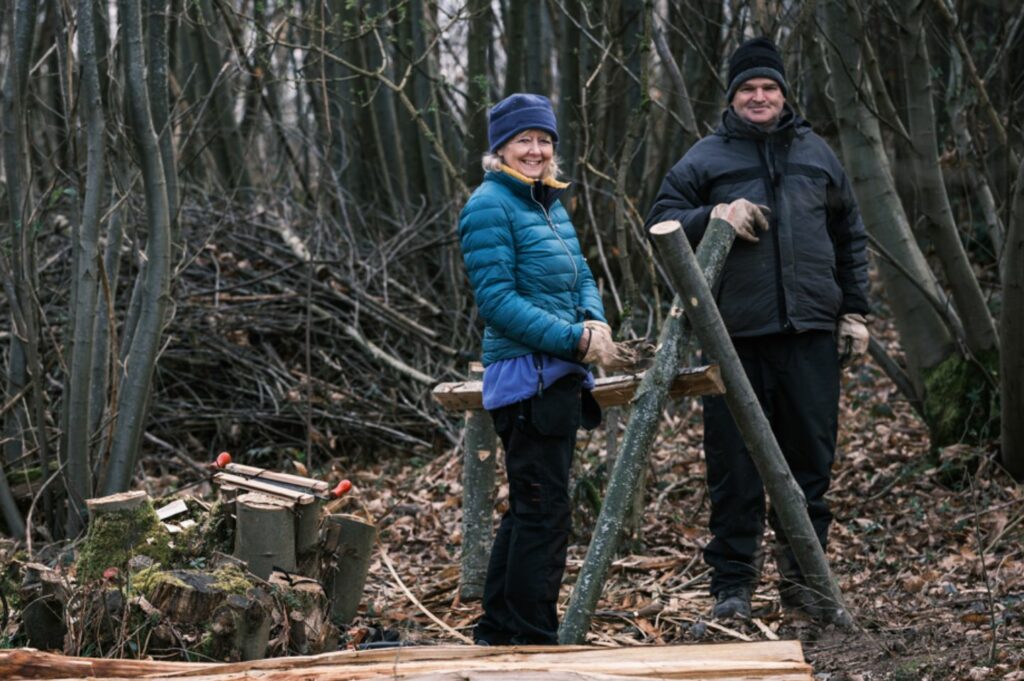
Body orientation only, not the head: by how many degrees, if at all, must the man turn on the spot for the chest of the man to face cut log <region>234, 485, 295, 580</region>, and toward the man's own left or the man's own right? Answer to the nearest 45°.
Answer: approximately 90° to the man's own right

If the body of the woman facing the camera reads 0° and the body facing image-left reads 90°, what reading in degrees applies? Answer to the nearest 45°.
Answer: approximately 315°

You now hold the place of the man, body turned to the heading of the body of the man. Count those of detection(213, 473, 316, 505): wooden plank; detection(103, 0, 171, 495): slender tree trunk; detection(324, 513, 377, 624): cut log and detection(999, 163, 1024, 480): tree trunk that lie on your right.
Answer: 3

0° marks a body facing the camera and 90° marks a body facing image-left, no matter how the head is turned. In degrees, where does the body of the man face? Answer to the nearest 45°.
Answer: approximately 0°

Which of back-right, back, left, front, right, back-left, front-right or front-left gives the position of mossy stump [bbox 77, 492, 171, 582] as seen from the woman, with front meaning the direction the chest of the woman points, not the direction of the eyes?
back-right

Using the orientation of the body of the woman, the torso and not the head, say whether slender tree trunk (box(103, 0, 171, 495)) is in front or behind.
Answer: behind

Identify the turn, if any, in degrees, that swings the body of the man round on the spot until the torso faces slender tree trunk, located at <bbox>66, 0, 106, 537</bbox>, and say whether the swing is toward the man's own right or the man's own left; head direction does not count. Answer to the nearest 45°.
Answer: approximately 90° to the man's own right

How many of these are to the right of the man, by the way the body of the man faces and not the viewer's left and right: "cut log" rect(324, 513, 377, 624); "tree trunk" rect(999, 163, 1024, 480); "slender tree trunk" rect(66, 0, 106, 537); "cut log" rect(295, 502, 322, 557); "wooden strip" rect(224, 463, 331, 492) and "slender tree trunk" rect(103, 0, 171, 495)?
5

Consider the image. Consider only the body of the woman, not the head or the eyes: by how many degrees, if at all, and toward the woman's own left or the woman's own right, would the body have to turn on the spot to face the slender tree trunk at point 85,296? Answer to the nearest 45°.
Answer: approximately 180°
